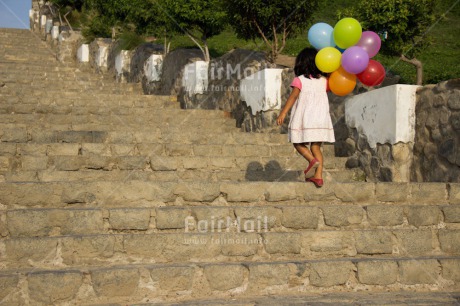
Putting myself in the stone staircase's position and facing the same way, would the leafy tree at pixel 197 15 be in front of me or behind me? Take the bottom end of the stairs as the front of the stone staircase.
behind

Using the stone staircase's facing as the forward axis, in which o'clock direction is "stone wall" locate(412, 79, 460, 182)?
The stone wall is roughly at 8 o'clock from the stone staircase.

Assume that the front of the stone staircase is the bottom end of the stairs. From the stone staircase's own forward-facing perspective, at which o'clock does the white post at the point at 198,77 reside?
The white post is roughly at 6 o'clock from the stone staircase.

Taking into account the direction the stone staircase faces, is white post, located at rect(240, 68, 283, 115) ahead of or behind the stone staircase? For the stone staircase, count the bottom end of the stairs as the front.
behind

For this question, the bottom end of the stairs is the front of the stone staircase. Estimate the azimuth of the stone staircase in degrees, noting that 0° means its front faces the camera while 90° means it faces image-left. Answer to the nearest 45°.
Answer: approximately 0°

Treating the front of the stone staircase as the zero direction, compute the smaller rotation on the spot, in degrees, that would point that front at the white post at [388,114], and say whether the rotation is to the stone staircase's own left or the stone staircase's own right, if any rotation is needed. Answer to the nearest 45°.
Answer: approximately 135° to the stone staircase's own left

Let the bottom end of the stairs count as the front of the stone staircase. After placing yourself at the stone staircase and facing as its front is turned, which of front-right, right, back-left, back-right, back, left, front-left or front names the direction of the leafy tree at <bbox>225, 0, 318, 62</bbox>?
back

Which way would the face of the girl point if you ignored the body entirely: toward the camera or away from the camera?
away from the camera

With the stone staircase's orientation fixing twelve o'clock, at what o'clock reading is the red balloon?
The red balloon is roughly at 8 o'clock from the stone staircase.

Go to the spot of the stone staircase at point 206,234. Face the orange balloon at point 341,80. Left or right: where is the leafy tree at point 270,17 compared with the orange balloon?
left
